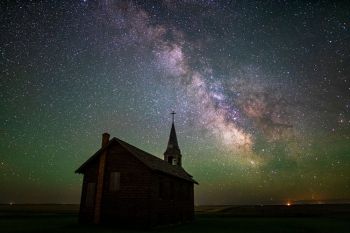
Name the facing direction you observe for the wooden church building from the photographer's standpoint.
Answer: facing away from the viewer and to the right of the viewer
